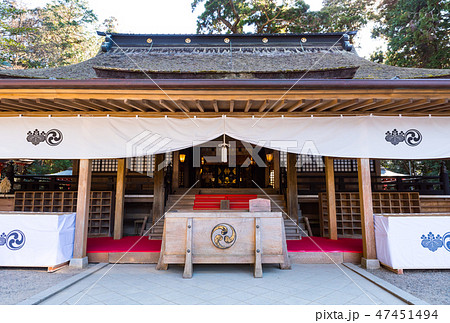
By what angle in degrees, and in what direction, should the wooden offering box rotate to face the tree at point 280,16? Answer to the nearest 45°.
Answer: approximately 180°

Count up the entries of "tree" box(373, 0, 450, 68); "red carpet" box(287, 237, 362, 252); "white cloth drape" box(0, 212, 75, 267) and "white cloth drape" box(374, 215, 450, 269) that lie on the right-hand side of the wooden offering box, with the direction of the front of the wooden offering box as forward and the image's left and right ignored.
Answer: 1

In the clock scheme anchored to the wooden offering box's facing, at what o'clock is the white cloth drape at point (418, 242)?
The white cloth drape is roughly at 9 o'clock from the wooden offering box.

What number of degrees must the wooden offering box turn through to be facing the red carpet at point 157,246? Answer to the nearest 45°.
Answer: approximately 135° to its right

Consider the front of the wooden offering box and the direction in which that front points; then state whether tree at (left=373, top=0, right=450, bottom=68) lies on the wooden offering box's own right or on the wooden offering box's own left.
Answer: on the wooden offering box's own left

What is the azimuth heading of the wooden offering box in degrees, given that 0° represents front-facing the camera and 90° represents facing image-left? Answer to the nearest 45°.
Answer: approximately 0°

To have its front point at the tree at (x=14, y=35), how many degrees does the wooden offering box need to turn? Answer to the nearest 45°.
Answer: approximately 135° to its right

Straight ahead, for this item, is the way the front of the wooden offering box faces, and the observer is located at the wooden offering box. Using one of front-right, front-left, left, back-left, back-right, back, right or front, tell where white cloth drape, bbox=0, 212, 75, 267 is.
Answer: right

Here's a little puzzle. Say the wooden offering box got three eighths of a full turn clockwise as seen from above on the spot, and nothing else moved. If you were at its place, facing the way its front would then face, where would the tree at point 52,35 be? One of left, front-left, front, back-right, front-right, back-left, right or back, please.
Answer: front

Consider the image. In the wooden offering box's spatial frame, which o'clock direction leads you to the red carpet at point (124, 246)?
The red carpet is roughly at 4 o'clock from the wooden offering box.
